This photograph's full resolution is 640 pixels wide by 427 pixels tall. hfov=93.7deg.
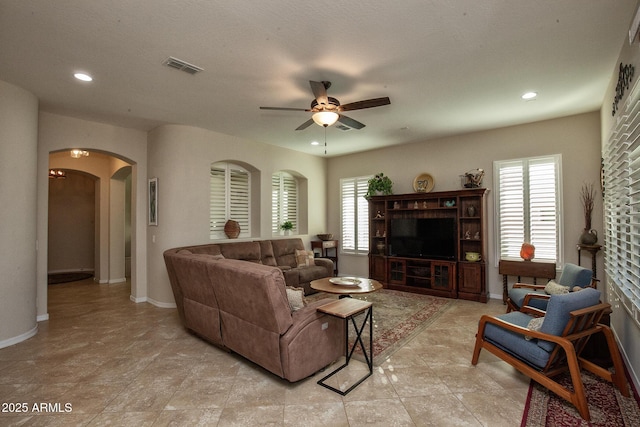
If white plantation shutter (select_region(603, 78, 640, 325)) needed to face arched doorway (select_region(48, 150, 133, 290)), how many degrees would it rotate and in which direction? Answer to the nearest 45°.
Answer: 0° — it already faces it

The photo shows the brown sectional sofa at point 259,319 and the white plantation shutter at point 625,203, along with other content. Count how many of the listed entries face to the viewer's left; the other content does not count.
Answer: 1

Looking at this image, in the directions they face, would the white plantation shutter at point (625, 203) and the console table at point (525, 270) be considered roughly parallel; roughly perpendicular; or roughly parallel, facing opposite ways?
roughly perpendicular

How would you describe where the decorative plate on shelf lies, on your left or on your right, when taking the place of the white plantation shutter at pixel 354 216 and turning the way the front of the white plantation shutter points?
on your left

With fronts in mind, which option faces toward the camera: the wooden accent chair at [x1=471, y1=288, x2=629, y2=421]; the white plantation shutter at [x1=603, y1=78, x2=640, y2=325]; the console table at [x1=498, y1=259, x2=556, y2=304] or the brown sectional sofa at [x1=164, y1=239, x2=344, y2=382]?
the console table

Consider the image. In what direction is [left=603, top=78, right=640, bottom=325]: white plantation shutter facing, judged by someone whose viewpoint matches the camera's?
facing to the left of the viewer

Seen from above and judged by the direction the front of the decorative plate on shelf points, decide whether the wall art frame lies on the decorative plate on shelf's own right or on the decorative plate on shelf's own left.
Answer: on the decorative plate on shelf's own right

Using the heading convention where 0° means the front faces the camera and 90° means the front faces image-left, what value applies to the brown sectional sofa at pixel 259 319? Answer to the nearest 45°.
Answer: approximately 225°

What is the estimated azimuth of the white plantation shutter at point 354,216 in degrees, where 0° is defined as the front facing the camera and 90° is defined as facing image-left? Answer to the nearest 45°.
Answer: approximately 45°

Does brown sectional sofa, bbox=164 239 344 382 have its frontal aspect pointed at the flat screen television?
yes

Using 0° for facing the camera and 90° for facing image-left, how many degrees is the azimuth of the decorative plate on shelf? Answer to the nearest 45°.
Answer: approximately 0°

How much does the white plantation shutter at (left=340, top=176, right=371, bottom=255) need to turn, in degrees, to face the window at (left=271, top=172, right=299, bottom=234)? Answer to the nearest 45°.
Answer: approximately 45° to its right
